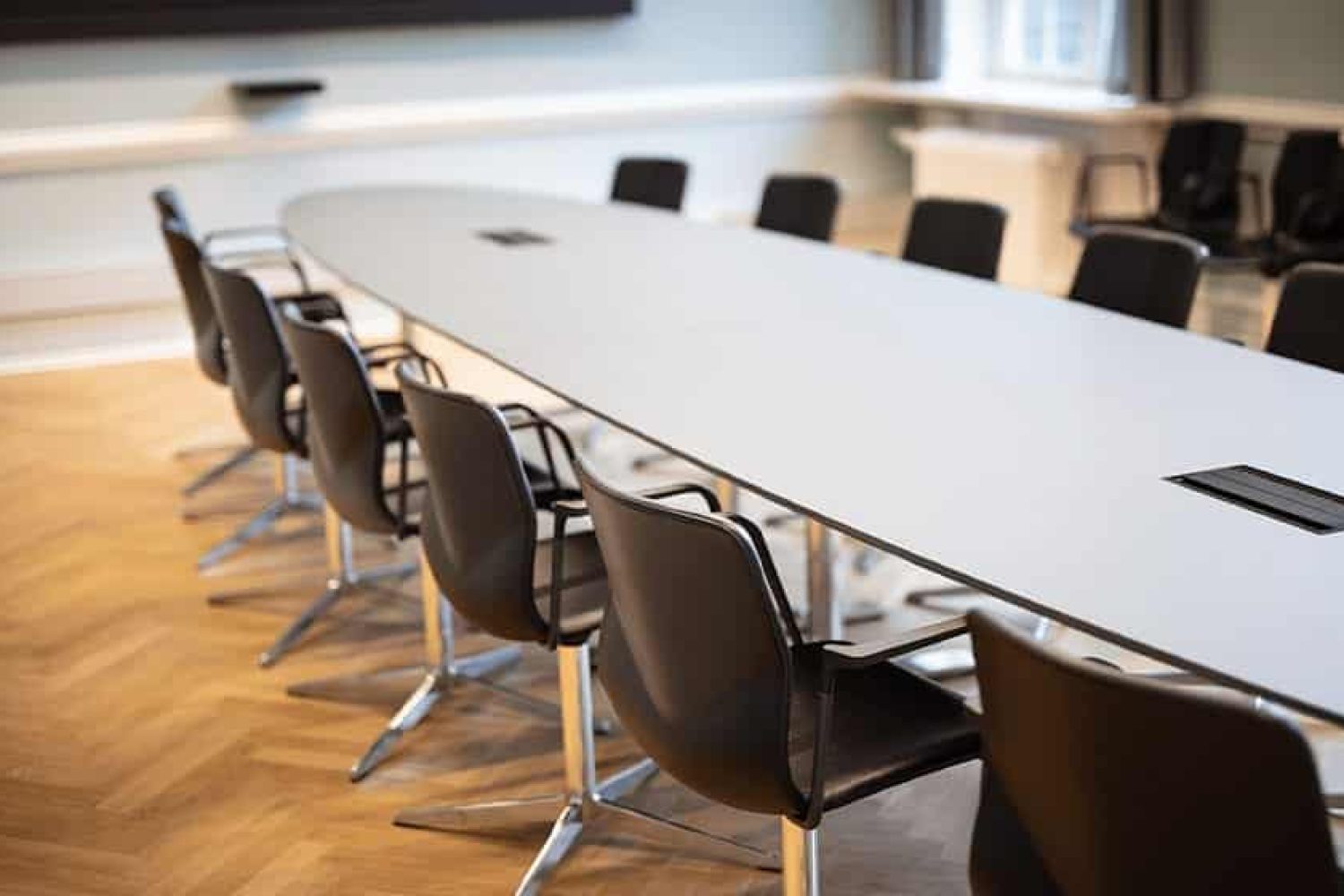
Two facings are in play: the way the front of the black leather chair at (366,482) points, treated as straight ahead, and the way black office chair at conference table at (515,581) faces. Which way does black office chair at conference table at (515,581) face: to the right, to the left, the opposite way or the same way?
the same way

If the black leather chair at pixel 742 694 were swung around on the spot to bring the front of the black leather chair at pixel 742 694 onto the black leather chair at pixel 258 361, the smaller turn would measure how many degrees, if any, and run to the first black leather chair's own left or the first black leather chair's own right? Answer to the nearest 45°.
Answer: approximately 90° to the first black leather chair's own left

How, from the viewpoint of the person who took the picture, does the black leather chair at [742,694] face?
facing away from the viewer and to the right of the viewer

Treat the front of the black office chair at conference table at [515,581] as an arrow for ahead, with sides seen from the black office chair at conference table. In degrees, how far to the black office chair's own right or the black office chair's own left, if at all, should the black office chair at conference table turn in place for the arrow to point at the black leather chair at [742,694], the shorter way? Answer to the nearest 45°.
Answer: approximately 90° to the black office chair's own right

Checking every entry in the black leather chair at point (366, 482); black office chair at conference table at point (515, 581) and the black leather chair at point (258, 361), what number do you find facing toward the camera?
0

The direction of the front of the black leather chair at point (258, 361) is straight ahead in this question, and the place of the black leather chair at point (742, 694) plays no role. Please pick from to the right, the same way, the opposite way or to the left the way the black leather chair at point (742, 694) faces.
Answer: the same way

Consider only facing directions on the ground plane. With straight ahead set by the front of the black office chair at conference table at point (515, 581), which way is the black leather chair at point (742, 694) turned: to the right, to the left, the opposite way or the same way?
the same way

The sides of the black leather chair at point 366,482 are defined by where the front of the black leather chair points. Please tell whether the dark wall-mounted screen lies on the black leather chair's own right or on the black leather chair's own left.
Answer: on the black leather chair's own left

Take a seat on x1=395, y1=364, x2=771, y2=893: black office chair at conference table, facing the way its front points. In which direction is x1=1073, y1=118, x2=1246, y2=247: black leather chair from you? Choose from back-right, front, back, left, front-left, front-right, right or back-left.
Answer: front

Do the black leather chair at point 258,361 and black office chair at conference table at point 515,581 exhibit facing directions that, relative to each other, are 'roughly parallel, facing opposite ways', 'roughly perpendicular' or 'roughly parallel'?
roughly parallel

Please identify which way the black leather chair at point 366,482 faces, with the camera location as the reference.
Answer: facing away from the viewer and to the right of the viewer

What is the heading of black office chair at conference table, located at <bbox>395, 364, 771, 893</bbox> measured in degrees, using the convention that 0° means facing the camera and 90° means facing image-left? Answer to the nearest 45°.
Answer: approximately 225°

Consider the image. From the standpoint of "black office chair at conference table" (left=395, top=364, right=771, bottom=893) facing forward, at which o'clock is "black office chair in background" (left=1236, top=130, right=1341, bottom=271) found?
"black office chair in background" (left=1236, top=130, right=1341, bottom=271) is roughly at 12 o'clock from "black office chair at conference table" (left=395, top=364, right=771, bottom=893).

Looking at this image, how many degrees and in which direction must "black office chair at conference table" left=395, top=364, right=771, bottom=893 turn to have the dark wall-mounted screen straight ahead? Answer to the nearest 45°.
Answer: approximately 45° to its left

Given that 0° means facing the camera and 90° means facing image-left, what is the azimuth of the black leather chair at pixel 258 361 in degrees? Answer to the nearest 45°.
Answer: approximately 225°

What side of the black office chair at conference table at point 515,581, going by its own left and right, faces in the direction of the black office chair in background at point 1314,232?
front

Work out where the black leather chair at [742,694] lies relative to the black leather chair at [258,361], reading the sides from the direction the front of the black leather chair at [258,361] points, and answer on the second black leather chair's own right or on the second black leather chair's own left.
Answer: on the second black leather chair's own right
